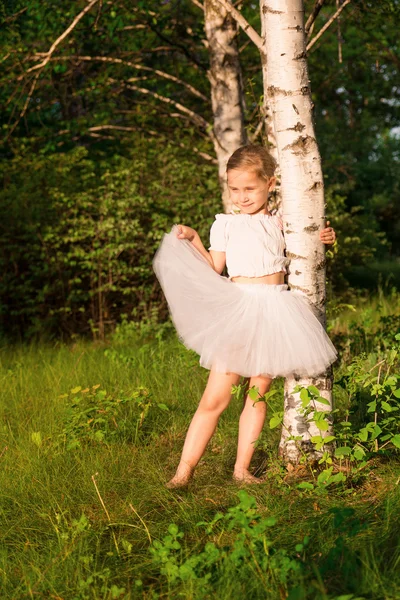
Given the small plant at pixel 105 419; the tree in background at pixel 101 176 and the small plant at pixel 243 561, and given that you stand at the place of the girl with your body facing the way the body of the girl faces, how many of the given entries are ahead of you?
1

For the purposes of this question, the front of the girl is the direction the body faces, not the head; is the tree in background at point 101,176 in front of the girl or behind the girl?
behind

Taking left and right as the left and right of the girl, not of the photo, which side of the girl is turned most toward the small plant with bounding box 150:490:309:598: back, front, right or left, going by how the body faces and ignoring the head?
front

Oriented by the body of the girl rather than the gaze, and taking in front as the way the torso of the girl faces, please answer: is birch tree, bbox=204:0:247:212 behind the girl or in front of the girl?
behind

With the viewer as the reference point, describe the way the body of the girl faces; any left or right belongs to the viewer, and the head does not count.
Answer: facing the viewer

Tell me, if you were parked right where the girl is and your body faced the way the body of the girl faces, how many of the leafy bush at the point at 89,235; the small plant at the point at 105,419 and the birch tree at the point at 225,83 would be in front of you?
0

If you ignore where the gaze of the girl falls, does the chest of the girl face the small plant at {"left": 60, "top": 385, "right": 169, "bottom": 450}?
no

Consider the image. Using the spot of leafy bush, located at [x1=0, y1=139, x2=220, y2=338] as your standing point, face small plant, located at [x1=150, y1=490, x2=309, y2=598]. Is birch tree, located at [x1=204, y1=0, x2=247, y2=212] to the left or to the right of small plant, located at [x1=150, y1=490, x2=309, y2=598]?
left

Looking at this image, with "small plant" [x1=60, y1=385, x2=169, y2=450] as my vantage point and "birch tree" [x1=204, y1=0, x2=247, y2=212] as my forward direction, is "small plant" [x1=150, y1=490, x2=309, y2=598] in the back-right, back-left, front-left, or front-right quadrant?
back-right

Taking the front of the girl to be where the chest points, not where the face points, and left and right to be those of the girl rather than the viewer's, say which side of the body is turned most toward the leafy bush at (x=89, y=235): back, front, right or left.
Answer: back

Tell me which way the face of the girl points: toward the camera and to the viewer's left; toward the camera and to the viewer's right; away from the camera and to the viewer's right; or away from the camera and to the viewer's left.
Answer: toward the camera and to the viewer's left

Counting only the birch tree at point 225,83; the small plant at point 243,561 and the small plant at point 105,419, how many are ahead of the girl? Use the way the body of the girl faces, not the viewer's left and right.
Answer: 1
